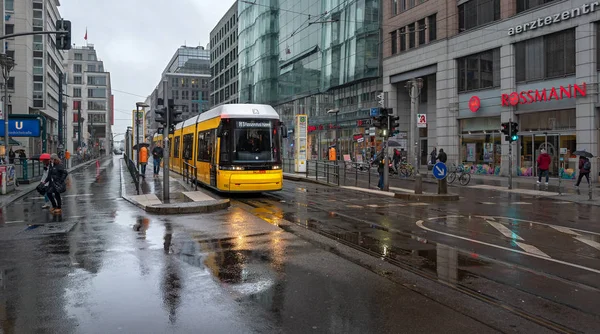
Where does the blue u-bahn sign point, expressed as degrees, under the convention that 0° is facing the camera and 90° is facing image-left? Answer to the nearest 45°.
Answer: approximately 0°

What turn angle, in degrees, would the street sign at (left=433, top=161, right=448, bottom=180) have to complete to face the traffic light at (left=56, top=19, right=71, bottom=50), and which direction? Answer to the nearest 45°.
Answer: approximately 90° to its right

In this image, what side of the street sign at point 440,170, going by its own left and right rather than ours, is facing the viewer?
front
